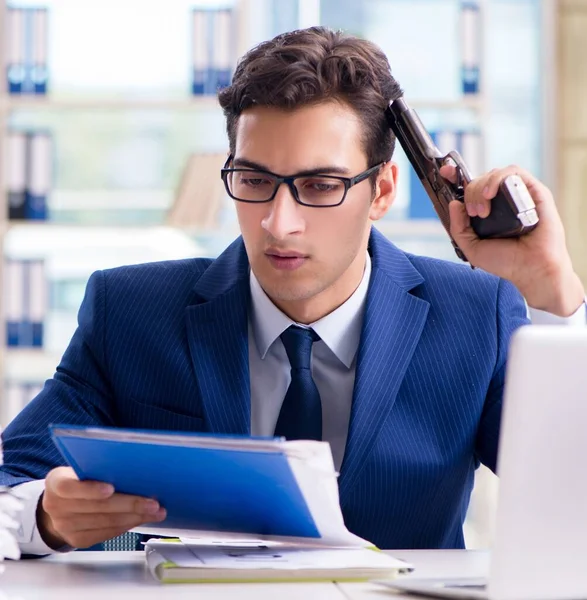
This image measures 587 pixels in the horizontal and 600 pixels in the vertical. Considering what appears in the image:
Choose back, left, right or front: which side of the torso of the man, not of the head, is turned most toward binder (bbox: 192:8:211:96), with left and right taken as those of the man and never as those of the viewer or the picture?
back

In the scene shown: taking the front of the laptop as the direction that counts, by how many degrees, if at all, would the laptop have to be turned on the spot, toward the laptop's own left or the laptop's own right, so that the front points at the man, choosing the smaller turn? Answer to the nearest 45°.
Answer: approximately 45° to the laptop's own right

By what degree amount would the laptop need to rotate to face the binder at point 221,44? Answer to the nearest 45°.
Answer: approximately 45° to its right

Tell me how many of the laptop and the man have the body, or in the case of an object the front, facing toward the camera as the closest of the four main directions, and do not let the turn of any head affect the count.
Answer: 1

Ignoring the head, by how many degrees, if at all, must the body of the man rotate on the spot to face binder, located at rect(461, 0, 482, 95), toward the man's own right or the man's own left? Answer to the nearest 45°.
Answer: approximately 180°

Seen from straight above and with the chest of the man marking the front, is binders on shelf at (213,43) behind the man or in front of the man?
behind

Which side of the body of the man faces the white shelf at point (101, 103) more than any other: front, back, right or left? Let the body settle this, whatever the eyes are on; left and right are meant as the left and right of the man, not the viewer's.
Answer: back

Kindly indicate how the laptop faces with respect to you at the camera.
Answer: facing away from the viewer and to the left of the viewer

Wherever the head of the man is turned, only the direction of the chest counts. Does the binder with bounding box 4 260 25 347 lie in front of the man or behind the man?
behind

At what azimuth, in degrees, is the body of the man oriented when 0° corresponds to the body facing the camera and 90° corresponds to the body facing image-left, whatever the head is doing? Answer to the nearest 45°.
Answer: approximately 0°
